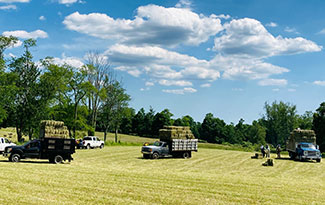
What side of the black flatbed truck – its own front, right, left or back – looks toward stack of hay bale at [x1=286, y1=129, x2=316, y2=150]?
back

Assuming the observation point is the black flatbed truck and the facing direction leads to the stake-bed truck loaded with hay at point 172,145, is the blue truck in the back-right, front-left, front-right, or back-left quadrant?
front-right

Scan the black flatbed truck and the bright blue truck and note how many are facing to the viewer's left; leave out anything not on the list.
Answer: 1

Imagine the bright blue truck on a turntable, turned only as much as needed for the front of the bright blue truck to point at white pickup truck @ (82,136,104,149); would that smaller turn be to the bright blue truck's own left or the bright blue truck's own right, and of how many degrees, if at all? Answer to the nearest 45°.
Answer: approximately 135° to the bright blue truck's own right

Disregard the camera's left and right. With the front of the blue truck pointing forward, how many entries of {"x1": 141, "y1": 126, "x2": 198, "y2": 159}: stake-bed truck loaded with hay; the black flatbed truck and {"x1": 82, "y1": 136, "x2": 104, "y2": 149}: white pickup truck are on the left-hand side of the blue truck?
0

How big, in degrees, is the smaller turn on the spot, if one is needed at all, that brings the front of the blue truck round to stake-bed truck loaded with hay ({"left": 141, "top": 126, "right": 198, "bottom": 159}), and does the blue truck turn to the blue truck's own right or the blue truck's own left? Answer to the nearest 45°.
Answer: approximately 90° to the blue truck's own right

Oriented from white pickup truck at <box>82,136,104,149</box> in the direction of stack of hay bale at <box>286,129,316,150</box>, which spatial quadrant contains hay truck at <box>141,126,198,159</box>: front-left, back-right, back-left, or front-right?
front-right

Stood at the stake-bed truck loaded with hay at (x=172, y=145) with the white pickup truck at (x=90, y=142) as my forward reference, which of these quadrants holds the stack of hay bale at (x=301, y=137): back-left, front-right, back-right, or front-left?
back-right

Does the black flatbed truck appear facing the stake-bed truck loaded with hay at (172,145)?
no

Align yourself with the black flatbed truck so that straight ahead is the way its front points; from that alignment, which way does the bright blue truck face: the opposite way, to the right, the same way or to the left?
to the left

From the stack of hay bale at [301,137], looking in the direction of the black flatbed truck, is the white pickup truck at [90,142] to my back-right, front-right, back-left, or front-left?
front-right

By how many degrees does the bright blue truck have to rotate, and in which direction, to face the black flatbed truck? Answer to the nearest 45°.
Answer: approximately 90° to its right

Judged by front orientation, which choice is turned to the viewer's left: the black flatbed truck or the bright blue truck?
the black flatbed truck

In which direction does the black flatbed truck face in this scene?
to the viewer's left

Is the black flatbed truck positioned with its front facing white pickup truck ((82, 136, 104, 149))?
no

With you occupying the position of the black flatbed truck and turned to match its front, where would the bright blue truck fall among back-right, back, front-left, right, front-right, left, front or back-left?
back

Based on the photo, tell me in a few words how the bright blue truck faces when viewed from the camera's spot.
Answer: facing the viewer and to the right of the viewer
